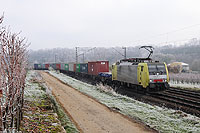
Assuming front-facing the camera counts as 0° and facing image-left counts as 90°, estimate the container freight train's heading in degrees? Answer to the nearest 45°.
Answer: approximately 315°
